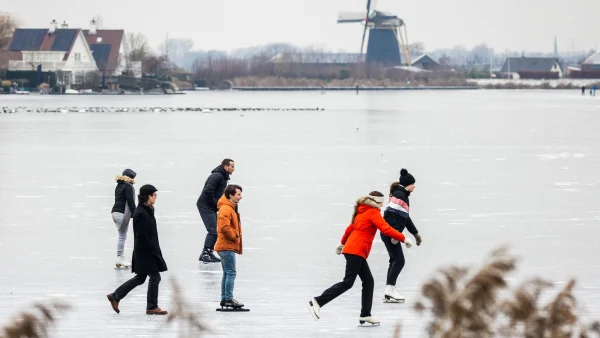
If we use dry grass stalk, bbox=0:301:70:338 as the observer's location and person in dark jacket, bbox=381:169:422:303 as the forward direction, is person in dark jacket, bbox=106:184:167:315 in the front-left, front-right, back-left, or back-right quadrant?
front-left

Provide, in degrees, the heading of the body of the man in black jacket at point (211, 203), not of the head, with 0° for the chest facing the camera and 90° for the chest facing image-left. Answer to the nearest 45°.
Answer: approximately 270°

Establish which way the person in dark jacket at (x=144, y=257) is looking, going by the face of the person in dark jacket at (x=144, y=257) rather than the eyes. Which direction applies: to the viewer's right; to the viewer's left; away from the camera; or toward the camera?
to the viewer's right

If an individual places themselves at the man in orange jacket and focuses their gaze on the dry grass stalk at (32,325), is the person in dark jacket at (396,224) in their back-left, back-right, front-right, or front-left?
back-left

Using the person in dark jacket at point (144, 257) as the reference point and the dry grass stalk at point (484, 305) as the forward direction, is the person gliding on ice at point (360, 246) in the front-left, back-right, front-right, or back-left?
front-left

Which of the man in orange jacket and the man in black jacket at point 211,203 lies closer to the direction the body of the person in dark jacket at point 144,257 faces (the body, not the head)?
the man in orange jacket

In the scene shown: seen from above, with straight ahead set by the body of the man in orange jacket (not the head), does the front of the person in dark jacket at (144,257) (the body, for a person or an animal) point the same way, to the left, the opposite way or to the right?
the same way

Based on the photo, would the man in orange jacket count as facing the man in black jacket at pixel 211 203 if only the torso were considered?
no
